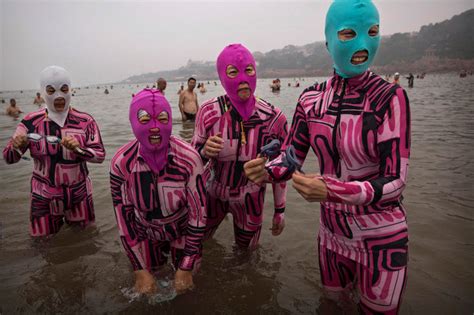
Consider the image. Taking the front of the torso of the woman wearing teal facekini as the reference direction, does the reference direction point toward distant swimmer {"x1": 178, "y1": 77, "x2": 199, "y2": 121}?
no

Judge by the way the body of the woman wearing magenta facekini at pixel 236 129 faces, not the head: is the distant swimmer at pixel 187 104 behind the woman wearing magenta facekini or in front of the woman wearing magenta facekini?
behind

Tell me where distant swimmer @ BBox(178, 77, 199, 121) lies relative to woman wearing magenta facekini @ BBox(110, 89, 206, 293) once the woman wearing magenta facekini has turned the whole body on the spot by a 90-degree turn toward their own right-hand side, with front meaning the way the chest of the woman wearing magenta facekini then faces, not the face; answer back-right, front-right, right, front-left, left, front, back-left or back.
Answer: right

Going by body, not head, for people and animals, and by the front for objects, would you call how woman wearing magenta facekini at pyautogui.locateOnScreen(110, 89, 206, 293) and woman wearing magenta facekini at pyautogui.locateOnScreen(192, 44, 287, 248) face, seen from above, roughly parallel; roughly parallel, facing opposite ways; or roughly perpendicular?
roughly parallel

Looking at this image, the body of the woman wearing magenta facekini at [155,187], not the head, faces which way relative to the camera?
toward the camera

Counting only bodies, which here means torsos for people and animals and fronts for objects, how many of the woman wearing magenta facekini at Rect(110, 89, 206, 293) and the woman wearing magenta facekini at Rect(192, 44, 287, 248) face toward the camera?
2

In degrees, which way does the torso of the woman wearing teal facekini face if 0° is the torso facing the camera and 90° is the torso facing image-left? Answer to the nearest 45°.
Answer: approximately 45°

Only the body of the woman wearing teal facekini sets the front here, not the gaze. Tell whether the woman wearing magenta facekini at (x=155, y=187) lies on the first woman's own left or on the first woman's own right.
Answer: on the first woman's own right

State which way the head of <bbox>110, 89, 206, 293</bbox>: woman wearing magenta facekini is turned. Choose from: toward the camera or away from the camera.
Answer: toward the camera

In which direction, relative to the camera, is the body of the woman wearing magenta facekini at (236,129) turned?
toward the camera

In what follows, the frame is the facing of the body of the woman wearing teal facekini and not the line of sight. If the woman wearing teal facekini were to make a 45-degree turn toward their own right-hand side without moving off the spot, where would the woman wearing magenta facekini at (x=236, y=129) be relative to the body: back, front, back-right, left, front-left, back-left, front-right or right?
front-right

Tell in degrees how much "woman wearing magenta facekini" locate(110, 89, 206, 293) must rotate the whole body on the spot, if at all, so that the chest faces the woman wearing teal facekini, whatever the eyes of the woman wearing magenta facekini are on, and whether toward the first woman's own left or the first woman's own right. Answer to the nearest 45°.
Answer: approximately 45° to the first woman's own left

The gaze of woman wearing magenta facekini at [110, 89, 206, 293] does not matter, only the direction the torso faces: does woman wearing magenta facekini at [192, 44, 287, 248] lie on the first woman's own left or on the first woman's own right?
on the first woman's own left

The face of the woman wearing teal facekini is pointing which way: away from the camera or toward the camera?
toward the camera
